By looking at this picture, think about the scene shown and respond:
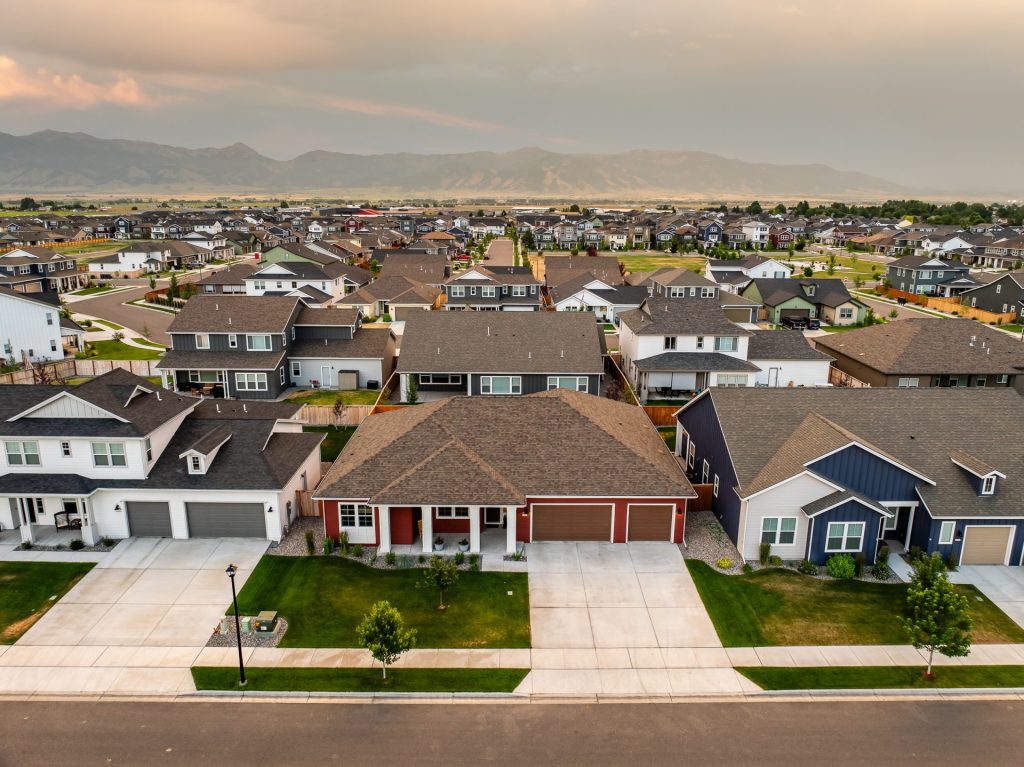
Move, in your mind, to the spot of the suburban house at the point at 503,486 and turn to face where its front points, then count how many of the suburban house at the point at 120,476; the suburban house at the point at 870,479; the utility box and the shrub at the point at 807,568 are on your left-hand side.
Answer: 2

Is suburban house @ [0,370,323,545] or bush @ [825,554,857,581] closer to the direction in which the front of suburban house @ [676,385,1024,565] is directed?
the bush

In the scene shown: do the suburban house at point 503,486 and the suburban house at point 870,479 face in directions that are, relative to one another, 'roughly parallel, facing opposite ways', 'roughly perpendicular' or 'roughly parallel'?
roughly parallel

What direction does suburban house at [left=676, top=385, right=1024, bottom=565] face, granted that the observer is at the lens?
facing the viewer and to the right of the viewer

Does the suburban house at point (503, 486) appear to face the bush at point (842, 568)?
no

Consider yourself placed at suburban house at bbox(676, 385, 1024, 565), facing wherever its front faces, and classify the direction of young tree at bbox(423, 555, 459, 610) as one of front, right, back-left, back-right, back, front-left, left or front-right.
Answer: right

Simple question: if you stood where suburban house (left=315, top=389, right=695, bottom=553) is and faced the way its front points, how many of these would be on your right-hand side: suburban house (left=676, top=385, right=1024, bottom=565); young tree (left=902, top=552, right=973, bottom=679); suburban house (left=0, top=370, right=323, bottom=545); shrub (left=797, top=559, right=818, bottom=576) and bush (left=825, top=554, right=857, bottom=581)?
1

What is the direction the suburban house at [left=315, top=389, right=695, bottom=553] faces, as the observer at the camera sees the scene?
facing the viewer

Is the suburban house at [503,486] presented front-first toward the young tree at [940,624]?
no

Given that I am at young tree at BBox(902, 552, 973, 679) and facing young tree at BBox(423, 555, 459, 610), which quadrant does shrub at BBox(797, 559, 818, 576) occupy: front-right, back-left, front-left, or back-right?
front-right

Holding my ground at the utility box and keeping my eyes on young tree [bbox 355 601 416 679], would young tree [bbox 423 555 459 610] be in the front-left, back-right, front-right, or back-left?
front-left

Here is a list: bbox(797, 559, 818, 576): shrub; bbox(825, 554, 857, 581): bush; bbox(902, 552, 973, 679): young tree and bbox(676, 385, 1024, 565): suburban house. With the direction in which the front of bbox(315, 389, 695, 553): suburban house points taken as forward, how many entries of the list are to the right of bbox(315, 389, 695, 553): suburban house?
0

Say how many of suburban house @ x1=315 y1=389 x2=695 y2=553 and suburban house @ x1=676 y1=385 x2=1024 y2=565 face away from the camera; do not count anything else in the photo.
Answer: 0

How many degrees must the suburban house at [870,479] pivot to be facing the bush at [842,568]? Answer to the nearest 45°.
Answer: approximately 45° to its right

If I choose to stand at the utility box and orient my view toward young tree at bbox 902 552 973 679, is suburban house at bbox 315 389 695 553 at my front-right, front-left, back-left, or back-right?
front-left

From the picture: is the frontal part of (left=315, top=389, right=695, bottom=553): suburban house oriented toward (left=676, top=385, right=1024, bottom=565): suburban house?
no

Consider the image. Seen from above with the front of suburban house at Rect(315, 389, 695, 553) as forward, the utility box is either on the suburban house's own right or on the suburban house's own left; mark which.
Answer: on the suburban house's own right

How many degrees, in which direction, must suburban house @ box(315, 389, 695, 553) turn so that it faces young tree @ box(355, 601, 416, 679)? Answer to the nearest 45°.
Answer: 0° — it already faces it

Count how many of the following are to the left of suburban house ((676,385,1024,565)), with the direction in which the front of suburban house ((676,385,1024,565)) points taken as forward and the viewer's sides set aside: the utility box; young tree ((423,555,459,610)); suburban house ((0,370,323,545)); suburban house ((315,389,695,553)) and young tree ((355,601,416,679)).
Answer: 0
